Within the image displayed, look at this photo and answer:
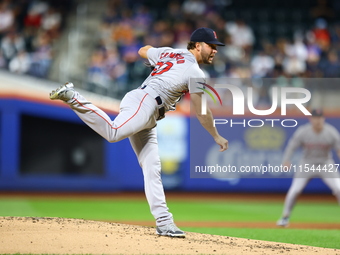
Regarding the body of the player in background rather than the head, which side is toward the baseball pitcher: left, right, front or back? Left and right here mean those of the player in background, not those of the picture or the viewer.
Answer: front

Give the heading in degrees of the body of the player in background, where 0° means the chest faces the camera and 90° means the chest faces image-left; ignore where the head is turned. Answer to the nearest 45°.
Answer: approximately 0°
